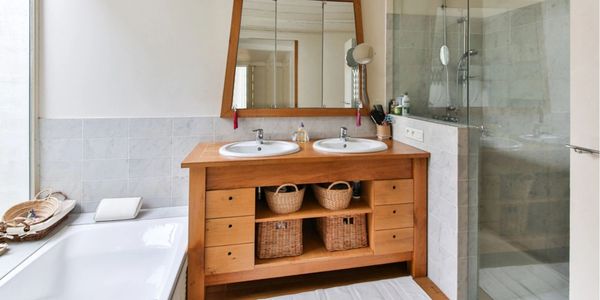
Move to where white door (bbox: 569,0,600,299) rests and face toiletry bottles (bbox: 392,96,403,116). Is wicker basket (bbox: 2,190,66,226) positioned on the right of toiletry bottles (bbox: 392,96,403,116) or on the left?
left

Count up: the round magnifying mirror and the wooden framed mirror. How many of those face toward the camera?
2

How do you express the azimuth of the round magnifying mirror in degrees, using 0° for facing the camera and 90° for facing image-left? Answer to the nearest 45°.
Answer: approximately 0°

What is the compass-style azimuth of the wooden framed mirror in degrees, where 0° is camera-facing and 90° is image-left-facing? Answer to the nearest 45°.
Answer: approximately 0°
